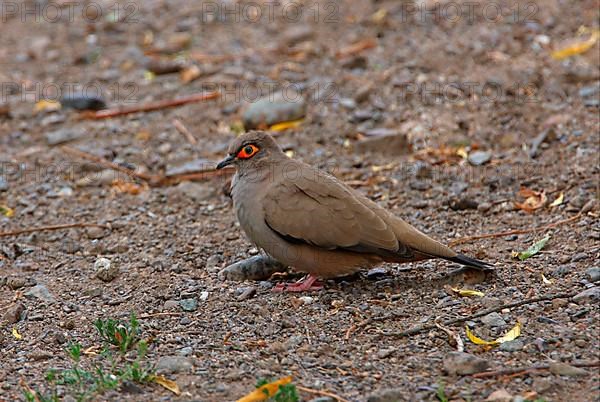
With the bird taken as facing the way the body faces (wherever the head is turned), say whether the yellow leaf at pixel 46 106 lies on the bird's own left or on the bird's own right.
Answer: on the bird's own right

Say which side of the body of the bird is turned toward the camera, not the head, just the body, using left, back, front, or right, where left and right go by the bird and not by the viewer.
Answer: left

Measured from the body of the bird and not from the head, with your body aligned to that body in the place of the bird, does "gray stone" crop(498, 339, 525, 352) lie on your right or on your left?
on your left

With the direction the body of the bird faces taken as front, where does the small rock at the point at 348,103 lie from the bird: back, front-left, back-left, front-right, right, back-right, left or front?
right

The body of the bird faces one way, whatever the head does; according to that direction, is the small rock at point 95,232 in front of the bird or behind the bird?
in front

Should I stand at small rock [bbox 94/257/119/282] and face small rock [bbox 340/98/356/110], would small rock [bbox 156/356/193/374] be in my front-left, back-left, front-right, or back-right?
back-right

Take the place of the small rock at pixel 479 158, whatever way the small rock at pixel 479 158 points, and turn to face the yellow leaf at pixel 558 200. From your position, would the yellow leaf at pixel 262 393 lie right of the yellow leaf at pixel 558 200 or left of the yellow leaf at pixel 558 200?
right

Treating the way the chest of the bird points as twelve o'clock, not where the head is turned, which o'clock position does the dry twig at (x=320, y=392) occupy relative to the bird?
The dry twig is roughly at 9 o'clock from the bird.

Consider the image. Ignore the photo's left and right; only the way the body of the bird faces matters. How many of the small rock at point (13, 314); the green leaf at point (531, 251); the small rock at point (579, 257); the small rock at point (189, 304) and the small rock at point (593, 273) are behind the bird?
3

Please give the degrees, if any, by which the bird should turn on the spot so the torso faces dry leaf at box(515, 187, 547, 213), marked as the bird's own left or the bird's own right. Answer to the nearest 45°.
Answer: approximately 135° to the bird's own right

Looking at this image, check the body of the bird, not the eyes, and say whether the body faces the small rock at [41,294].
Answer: yes

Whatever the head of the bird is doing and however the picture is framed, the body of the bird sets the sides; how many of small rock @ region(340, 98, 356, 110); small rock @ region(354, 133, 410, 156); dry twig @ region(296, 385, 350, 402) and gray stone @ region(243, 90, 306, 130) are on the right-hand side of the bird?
3

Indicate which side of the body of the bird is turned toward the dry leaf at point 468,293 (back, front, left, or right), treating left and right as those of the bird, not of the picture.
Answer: back

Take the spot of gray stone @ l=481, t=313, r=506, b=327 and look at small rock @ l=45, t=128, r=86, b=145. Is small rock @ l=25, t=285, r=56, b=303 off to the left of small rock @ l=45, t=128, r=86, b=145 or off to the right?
left

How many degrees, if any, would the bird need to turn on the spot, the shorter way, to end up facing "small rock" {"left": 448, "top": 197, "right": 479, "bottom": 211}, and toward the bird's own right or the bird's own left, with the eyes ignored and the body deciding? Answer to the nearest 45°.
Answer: approximately 135° to the bird's own right

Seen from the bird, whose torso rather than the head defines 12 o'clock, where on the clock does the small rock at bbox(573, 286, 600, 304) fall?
The small rock is roughly at 7 o'clock from the bird.
